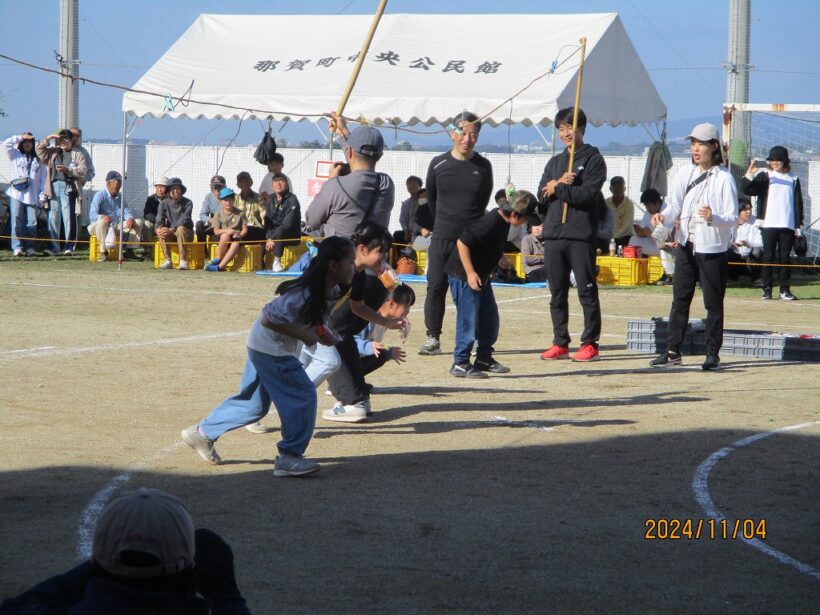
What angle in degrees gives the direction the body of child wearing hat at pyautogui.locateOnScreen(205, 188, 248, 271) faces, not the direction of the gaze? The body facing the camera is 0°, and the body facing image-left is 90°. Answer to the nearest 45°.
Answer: approximately 0°

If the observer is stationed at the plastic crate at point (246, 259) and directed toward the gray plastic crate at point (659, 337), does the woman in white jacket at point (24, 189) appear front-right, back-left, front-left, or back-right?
back-right

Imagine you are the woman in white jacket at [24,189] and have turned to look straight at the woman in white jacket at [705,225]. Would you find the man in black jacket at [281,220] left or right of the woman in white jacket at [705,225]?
left

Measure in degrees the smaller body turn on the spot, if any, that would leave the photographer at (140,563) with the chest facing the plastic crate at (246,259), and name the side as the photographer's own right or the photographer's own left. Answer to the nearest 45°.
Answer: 0° — they already face it

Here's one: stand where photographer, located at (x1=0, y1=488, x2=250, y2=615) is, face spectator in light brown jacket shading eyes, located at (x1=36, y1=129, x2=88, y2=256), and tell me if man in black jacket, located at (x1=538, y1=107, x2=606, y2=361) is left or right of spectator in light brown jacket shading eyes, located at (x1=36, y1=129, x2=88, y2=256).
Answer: right

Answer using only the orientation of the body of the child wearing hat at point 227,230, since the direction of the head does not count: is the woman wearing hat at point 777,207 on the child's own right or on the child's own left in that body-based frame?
on the child's own left

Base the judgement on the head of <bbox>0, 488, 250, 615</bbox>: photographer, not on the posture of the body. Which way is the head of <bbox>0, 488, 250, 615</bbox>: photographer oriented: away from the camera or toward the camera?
away from the camera

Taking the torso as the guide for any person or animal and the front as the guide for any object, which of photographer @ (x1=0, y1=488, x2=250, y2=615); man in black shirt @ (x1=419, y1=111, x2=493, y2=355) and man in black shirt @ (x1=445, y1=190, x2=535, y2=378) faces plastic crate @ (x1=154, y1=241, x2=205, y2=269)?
the photographer

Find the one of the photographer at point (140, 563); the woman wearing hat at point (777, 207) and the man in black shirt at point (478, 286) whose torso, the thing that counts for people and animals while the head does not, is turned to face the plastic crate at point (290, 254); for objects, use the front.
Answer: the photographer
